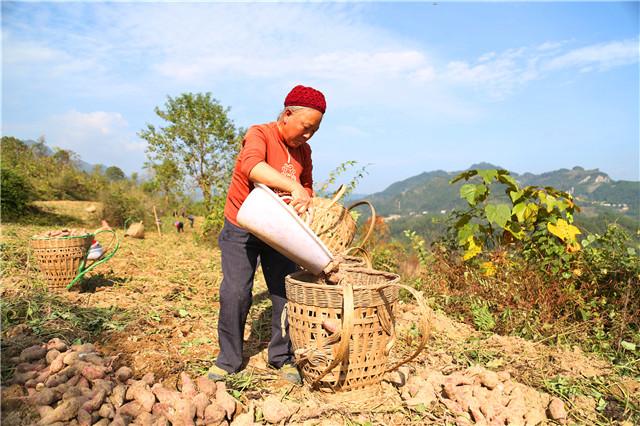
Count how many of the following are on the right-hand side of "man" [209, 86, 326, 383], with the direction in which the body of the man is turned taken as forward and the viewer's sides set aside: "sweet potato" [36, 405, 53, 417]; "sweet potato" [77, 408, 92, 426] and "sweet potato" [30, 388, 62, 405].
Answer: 3

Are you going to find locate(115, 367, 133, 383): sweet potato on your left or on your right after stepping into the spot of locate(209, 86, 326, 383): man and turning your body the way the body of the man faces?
on your right

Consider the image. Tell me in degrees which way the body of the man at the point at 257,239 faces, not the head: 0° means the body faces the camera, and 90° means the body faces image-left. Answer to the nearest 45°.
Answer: approximately 315°

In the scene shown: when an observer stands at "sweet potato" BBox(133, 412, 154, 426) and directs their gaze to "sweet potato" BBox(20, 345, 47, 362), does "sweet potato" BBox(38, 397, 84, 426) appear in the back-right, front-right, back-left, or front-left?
front-left

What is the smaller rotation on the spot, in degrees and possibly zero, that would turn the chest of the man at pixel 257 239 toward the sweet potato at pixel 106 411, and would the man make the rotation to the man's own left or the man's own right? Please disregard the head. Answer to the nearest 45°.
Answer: approximately 90° to the man's own right
